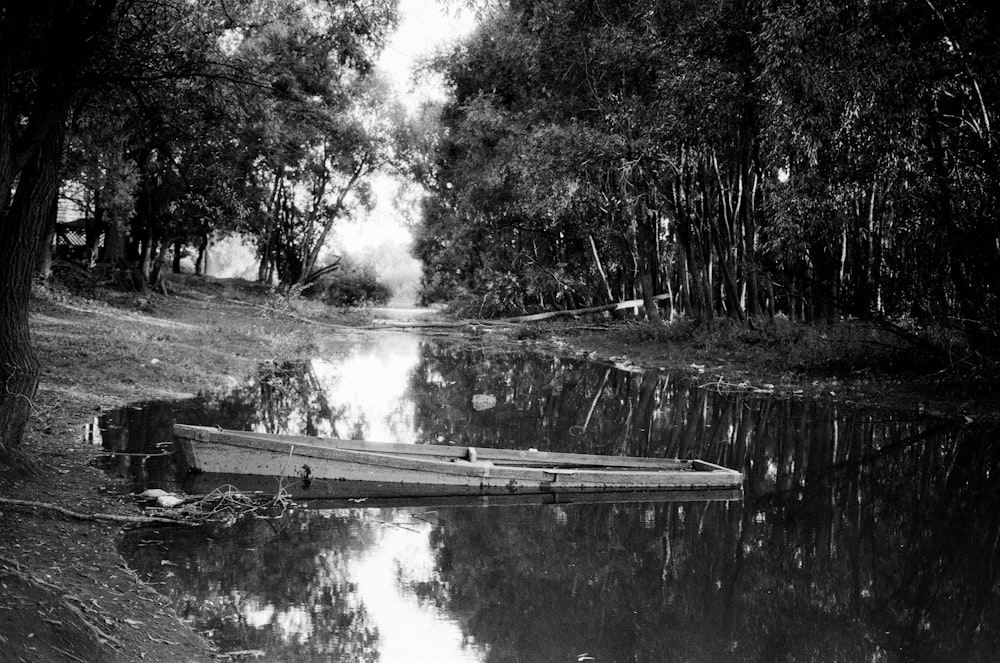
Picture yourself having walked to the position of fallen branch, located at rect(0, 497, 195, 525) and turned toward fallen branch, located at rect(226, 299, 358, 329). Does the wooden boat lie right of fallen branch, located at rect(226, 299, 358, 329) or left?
right

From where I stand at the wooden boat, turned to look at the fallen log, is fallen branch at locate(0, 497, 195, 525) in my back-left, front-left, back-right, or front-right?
back-left

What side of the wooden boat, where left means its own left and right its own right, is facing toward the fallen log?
right

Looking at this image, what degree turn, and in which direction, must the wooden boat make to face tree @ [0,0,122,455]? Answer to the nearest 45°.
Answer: approximately 45° to its left

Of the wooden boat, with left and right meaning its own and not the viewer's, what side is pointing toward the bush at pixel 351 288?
right

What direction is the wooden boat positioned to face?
to the viewer's left

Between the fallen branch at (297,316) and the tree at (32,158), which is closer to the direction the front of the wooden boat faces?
the tree
